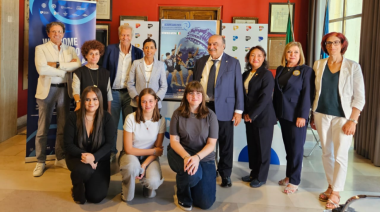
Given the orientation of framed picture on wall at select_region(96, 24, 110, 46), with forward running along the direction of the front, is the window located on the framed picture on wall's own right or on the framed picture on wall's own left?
on the framed picture on wall's own left

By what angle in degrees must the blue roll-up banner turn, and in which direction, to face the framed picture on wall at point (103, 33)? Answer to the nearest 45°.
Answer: approximately 180°

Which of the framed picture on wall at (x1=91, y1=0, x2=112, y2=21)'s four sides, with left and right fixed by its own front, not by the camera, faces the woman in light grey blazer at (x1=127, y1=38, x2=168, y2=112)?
front

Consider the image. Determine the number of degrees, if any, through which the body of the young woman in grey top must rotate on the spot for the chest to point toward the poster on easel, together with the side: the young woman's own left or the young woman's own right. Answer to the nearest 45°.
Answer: approximately 180°

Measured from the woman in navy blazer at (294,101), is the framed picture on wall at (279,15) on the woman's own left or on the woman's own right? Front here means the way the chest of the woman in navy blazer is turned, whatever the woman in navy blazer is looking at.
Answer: on the woman's own right

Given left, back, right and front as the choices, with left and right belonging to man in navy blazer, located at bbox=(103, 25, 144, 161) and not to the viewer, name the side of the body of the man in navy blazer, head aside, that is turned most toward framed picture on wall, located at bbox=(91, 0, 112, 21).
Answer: back

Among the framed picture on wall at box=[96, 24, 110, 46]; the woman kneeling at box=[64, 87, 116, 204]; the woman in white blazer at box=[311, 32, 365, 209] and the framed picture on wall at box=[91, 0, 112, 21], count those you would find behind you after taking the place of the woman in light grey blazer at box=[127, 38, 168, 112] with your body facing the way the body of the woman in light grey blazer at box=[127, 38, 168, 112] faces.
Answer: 2

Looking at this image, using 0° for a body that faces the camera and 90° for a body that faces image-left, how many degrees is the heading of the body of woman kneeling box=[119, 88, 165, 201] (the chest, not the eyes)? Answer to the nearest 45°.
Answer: approximately 0°

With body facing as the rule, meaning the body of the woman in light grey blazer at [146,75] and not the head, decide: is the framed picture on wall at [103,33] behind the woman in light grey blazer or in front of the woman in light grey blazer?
behind

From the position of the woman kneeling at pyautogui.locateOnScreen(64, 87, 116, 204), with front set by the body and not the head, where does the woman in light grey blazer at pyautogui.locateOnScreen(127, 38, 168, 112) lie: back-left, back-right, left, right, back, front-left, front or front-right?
back-left
